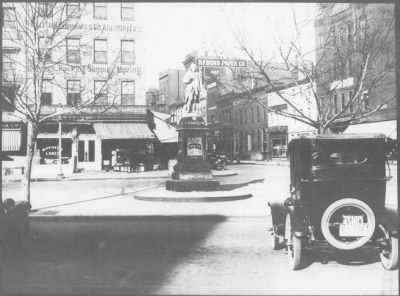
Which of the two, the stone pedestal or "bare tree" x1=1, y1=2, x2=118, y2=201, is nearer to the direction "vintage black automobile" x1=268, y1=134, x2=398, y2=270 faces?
the stone pedestal

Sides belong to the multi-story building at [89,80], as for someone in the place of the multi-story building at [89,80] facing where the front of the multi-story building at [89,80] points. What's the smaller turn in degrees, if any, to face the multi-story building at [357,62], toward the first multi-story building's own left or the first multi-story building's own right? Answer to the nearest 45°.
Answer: approximately 90° to the first multi-story building's own left

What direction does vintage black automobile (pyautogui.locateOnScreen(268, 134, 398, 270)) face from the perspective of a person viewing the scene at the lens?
facing away from the viewer

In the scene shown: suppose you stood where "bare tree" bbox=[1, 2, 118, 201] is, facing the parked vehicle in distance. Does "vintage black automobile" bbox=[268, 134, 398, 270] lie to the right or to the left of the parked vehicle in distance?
right

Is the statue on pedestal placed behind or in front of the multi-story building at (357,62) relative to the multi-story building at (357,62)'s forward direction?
in front

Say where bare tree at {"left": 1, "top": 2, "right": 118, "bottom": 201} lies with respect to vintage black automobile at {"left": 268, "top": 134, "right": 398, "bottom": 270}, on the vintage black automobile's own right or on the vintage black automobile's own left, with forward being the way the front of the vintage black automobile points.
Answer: on the vintage black automobile's own left

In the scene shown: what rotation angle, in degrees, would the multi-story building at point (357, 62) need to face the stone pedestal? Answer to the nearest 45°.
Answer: approximately 45° to its right

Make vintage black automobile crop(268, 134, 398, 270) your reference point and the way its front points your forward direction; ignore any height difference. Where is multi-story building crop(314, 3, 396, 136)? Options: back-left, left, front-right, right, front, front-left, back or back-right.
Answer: front

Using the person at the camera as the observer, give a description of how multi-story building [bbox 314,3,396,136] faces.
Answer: facing the viewer and to the left of the viewer

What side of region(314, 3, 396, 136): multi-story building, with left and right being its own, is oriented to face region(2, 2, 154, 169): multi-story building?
front

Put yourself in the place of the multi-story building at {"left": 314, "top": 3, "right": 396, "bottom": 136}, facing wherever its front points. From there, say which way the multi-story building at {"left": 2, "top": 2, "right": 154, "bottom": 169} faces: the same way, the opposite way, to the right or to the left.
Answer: to the left

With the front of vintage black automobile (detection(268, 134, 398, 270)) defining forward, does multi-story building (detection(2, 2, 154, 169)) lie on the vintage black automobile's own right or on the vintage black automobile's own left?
on the vintage black automobile's own left

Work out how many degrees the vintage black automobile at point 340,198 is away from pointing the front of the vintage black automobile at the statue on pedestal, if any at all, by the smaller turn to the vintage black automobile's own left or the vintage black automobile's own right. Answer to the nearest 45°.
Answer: approximately 45° to the vintage black automobile's own left

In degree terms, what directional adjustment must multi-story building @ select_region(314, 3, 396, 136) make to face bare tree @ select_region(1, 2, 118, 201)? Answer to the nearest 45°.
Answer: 0° — it already faces it

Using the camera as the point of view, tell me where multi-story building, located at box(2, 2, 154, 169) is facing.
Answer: facing the viewer

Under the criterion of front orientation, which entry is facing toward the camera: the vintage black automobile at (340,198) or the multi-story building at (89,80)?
the multi-story building

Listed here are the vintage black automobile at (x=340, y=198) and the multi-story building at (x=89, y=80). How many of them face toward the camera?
1
